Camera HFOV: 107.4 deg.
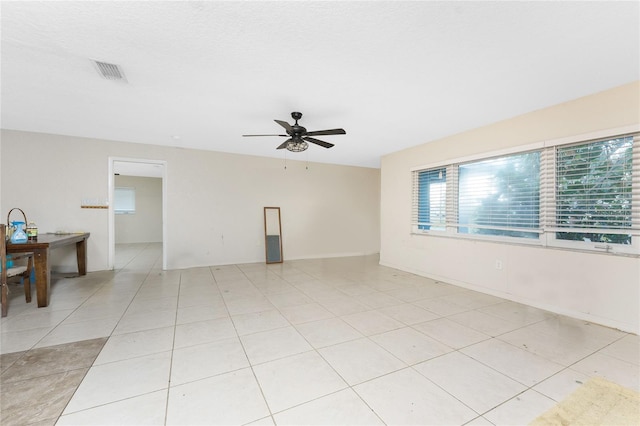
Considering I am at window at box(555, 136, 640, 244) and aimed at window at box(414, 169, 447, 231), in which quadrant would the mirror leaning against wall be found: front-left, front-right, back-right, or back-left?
front-left

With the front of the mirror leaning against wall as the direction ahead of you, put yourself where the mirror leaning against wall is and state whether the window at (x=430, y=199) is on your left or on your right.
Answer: on your left

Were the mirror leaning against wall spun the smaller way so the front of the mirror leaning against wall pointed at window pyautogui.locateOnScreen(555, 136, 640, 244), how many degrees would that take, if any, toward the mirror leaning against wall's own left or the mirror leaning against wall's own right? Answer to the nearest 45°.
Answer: approximately 45° to the mirror leaning against wall's own left

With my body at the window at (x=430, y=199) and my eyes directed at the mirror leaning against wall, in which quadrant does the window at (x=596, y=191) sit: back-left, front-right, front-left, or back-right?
back-left

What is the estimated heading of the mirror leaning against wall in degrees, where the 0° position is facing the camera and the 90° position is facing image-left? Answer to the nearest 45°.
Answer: approximately 0°
